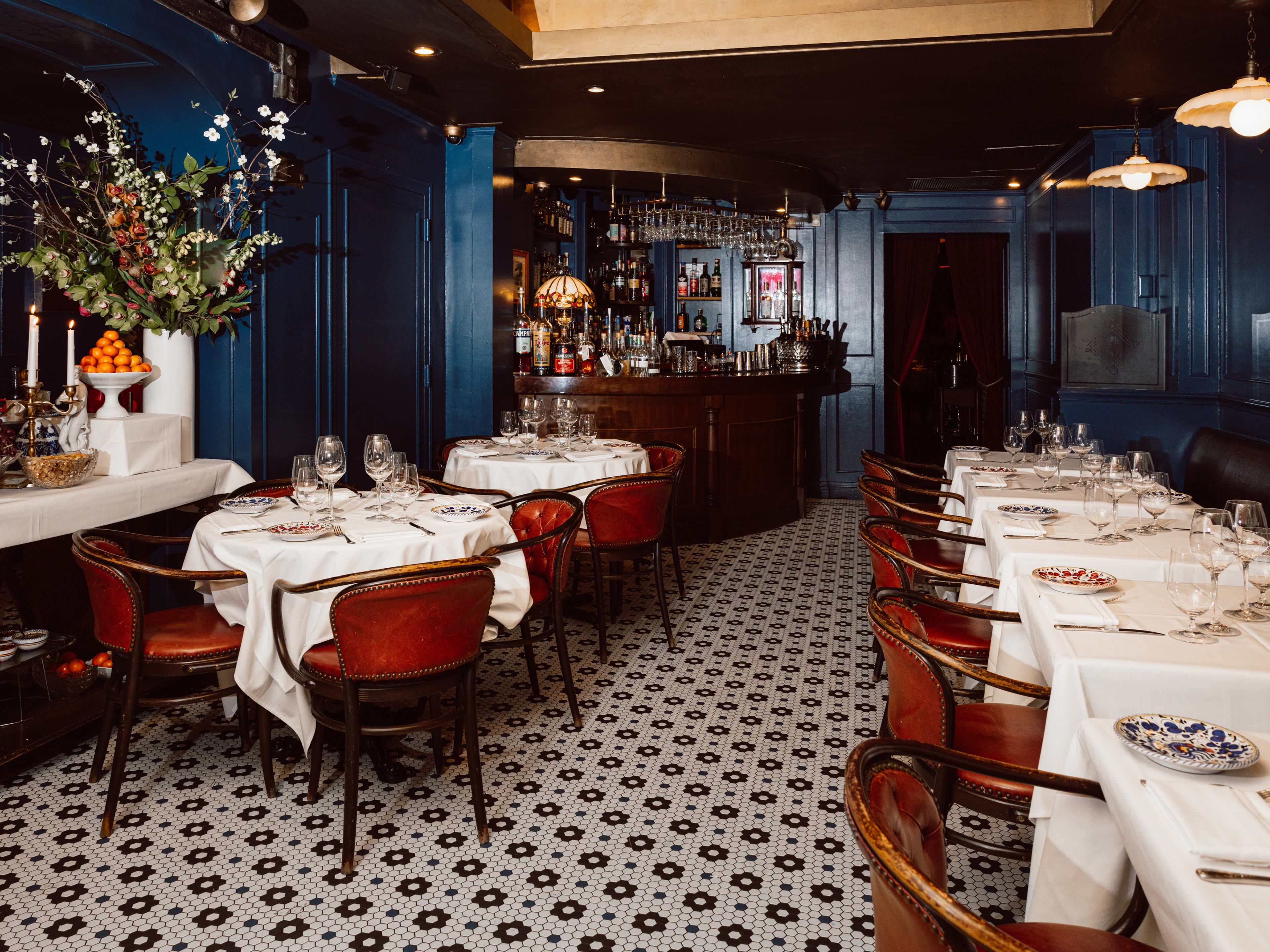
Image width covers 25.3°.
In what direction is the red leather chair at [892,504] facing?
to the viewer's right

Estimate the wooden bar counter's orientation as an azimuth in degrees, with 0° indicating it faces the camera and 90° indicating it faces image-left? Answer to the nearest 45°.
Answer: approximately 0°

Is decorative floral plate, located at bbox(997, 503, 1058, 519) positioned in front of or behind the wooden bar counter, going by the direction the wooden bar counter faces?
in front

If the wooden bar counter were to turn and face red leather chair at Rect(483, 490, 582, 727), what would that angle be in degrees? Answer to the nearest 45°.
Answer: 0° — it already faces it

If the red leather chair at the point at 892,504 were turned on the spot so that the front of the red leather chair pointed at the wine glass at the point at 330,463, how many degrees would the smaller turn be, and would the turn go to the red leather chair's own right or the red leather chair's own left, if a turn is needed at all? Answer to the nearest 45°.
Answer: approximately 135° to the red leather chair's own right

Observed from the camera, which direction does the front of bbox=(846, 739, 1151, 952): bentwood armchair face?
facing to the right of the viewer

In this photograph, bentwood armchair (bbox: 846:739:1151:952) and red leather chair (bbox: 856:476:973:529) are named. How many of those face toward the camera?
0

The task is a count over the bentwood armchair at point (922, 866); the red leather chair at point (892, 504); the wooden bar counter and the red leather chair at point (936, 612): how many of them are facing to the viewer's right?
3
